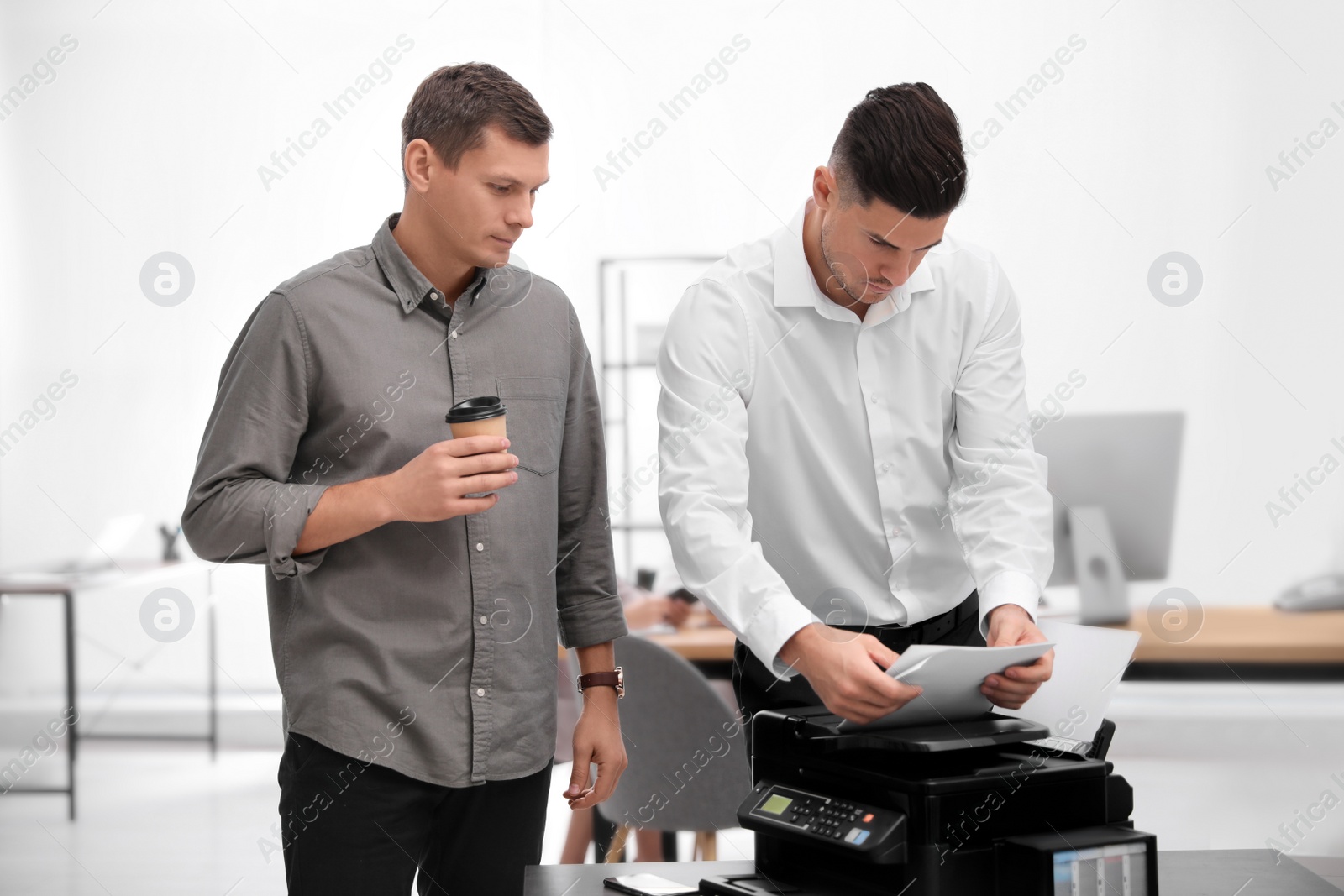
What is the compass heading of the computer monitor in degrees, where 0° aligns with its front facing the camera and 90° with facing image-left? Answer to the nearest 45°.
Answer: approximately 225°

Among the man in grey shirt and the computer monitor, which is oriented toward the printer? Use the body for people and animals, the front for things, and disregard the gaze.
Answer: the man in grey shirt

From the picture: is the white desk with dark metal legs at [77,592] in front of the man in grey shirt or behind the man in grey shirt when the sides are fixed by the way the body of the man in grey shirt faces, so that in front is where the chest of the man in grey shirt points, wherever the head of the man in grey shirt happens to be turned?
behind

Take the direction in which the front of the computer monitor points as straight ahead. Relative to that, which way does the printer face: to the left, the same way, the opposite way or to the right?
the opposite way

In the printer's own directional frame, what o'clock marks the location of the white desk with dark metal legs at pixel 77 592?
The white desk with dark metal legs is roughly at 3 o'clock from the printer.

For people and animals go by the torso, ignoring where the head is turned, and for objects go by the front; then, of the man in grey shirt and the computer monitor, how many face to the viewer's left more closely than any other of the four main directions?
0

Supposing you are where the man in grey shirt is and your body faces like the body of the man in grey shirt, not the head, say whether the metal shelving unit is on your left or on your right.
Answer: on your left

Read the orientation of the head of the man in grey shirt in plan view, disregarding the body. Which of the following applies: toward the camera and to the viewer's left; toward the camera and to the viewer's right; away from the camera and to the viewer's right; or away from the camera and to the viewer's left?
toward the camera and to the viewer's right

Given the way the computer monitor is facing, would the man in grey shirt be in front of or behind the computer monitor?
behind

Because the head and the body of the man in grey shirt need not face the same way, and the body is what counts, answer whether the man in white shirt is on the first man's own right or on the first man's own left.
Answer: on the first man's own left
